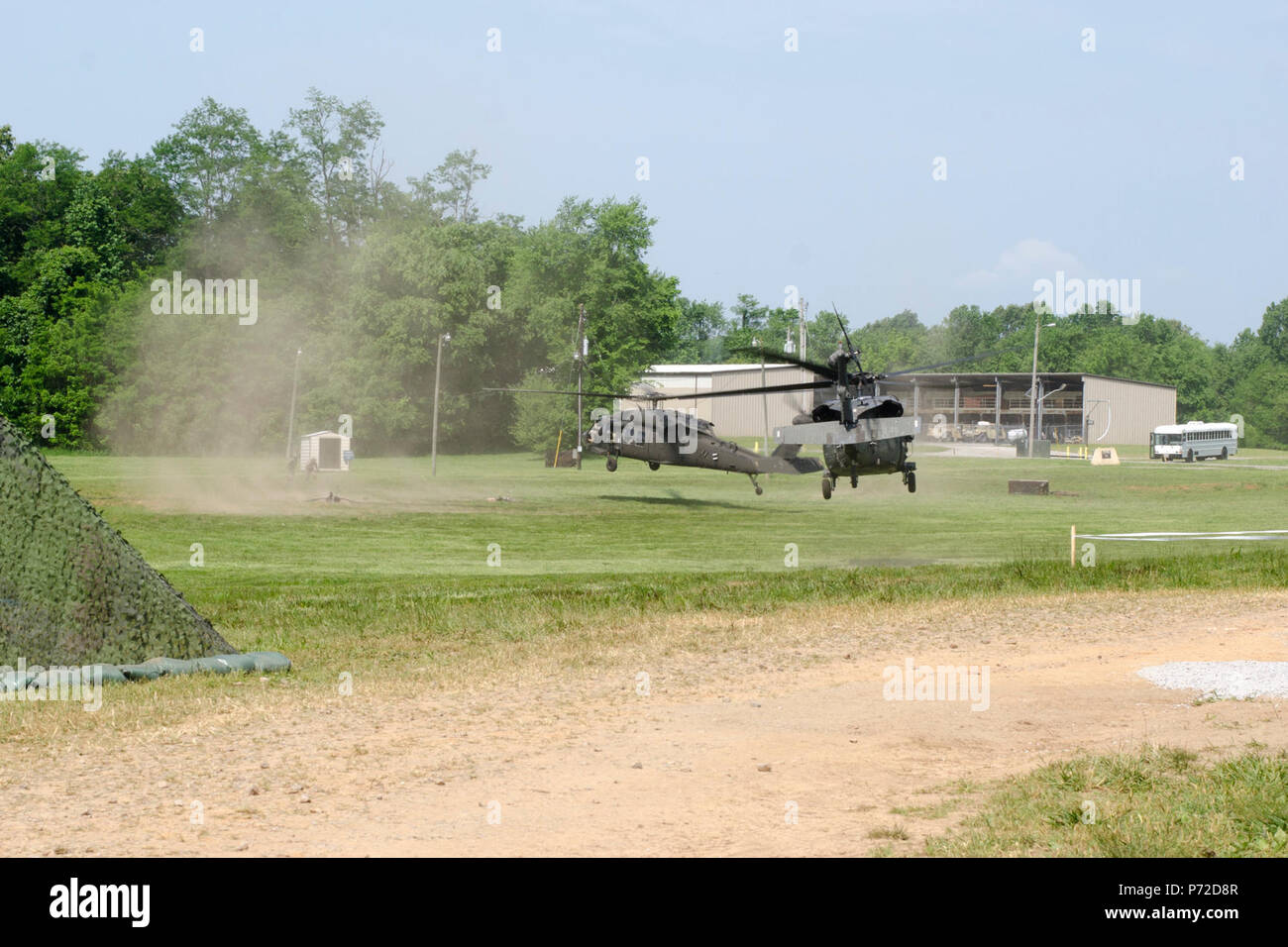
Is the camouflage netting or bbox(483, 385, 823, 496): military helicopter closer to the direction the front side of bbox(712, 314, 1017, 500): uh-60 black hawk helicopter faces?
the military helicopter

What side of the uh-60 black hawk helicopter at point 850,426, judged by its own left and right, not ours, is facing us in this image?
back

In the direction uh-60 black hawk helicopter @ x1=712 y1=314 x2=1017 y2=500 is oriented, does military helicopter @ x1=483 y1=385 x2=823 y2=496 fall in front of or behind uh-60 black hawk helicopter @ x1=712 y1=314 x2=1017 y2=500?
in front

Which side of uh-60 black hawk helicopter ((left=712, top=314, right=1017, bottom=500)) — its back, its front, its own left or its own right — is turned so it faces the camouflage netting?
back

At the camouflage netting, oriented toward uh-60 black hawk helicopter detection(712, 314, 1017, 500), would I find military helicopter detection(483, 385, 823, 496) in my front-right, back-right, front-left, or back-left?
front-left
